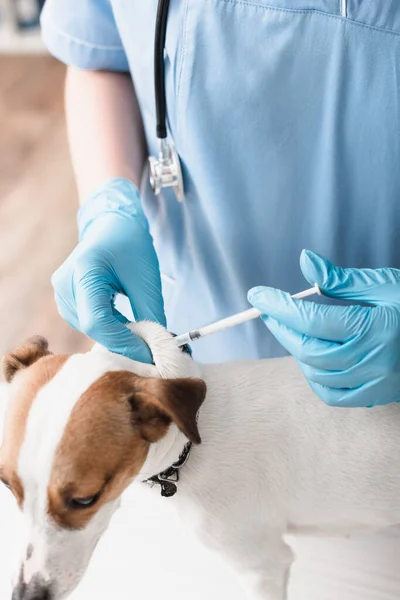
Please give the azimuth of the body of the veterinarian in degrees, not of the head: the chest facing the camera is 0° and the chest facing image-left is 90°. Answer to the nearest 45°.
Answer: approximately 0°
